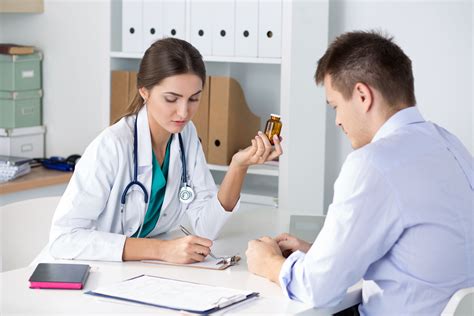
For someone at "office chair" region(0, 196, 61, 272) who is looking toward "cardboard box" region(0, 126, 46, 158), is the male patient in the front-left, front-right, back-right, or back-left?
back-right

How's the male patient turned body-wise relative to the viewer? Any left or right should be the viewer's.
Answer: facing away from the viewer and to the left of the viewer

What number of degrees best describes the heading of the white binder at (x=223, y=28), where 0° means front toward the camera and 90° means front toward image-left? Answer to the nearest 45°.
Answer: approximately 0°

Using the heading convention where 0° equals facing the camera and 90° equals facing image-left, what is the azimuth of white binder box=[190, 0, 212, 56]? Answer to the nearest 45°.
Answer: approximately 0°
